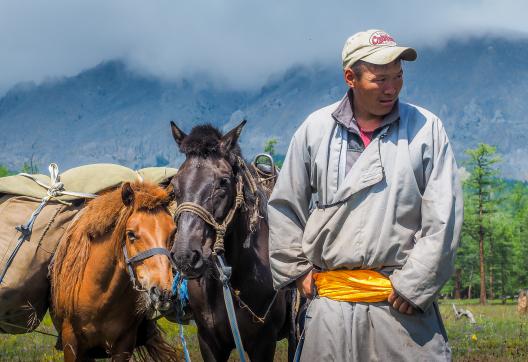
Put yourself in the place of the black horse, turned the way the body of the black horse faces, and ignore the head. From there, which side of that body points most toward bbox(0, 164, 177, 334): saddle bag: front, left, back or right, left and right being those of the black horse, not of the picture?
right

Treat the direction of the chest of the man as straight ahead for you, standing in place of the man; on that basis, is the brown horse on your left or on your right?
on your right

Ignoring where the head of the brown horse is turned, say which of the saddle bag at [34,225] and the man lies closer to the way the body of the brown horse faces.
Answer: the man

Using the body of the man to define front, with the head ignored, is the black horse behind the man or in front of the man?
behind

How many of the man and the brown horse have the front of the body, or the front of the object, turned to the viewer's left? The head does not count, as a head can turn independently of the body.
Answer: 0

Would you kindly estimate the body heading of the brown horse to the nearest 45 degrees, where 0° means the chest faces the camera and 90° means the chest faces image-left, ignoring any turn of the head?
approximately 315°

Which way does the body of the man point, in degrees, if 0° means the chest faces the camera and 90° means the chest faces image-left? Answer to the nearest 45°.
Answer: approximately 0°
